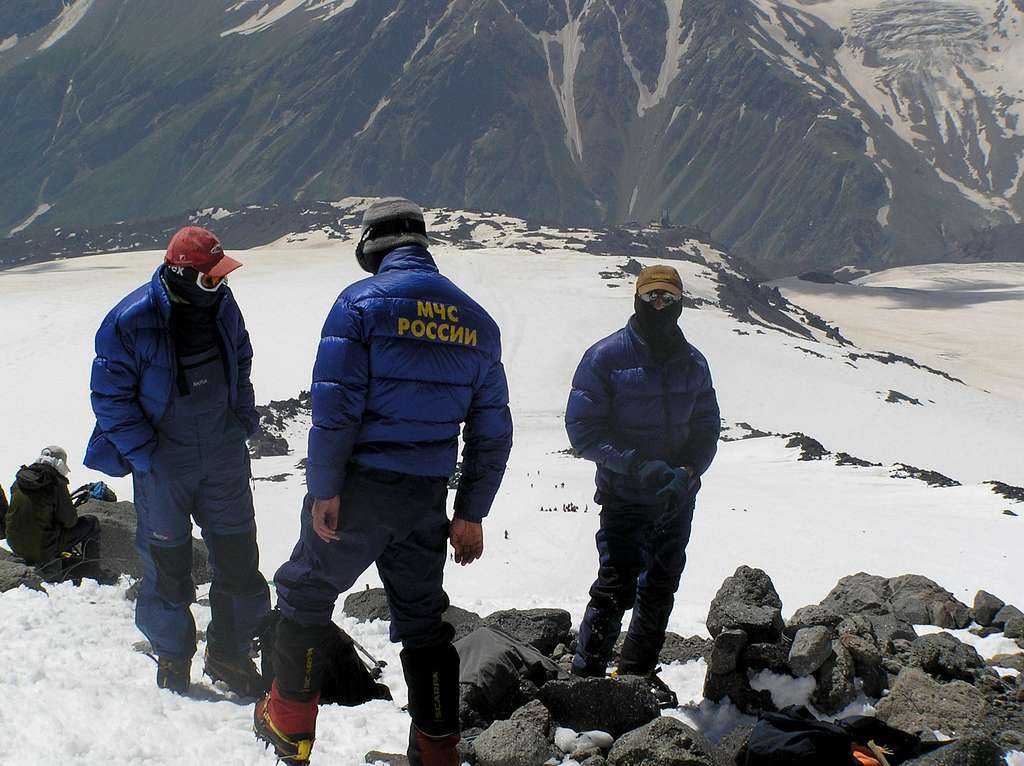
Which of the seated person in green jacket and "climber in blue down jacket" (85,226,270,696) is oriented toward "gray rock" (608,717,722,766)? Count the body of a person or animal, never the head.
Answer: the climber in blue down jacket

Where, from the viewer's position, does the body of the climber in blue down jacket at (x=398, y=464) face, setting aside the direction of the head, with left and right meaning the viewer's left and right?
facing away from the viewer and to the left of the viewer

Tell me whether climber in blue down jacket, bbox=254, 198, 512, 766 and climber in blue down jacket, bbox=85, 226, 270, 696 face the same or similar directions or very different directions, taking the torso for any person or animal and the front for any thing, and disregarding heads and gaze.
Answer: very different directions

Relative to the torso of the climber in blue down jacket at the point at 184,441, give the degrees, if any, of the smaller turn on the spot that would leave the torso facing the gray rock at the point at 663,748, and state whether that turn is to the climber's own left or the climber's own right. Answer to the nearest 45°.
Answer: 0° — they already face it

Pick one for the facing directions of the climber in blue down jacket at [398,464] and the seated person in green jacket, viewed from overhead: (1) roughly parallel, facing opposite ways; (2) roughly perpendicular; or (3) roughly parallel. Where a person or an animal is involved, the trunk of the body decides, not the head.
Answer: roughly perpendicular

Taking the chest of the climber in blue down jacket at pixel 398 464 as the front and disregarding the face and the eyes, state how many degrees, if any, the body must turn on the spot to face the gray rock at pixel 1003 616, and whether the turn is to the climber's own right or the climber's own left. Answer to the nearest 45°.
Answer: approximately 90° to the climber's own right

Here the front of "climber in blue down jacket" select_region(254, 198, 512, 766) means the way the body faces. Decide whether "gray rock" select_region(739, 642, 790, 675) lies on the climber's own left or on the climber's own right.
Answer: on the climber's own right

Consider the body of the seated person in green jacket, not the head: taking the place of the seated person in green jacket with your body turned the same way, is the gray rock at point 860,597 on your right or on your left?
on your right

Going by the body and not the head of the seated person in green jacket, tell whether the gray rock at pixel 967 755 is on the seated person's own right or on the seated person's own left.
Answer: on the seated person's own right
